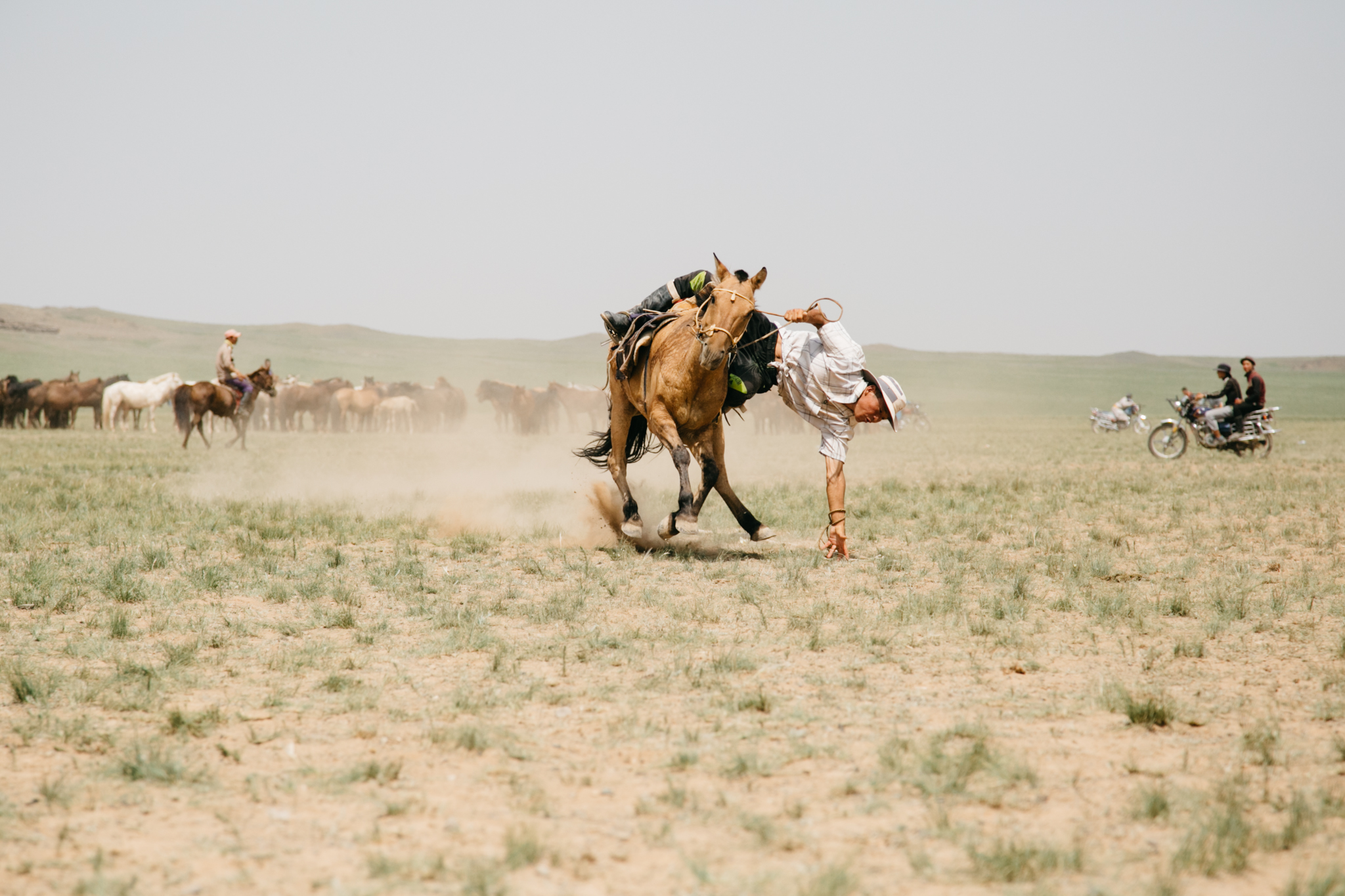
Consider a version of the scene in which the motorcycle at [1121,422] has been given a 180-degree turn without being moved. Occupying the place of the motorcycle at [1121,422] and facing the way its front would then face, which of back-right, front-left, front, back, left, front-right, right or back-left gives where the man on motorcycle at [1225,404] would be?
left

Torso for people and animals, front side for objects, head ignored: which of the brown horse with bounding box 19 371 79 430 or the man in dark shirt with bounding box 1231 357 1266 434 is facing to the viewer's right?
the brown horse

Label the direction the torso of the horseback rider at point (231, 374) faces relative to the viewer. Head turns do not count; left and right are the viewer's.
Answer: facing to the right of the viewer

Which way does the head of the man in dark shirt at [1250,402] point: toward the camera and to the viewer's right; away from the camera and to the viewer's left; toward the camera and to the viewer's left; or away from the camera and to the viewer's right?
toward the camera and to the viewer's left

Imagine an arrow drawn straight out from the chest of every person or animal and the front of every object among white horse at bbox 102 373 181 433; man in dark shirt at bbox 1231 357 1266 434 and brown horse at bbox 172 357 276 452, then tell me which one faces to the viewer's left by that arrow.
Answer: the man in dark shirt

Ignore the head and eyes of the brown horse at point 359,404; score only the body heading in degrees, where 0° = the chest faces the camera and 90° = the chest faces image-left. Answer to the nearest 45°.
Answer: approximately 270°

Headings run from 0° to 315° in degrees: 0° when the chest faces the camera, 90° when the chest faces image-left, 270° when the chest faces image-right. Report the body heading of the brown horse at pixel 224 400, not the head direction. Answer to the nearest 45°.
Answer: approximately 270°

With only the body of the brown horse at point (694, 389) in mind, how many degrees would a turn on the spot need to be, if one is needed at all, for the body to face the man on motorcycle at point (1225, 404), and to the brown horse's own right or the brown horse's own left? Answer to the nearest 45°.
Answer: approximately 90° to the brown horse's own left

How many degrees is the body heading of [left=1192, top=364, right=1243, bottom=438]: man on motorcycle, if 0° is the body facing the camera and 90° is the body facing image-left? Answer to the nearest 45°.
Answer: approximately 90°

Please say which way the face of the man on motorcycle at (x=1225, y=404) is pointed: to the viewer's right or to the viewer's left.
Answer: to the viewer's left

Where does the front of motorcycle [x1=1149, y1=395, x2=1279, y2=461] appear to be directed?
to the viewer's left

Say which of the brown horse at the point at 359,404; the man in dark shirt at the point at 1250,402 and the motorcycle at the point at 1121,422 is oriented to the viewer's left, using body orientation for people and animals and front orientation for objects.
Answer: the man in dark shirt
